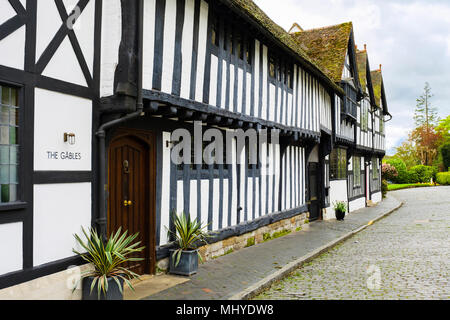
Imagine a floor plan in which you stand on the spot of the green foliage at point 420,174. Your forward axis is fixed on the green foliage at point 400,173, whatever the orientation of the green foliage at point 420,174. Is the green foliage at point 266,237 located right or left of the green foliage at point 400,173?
left

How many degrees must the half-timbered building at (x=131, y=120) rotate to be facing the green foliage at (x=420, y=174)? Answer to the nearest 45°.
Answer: approximately 90° to its left

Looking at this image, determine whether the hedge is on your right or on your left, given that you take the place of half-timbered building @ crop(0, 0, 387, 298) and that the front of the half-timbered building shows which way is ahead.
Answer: on your left

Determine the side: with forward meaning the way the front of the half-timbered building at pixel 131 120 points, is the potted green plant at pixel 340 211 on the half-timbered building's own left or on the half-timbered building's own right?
on the half-timbered building's own left

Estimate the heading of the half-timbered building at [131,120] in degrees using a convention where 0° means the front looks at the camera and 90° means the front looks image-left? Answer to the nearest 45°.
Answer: approximately 315°

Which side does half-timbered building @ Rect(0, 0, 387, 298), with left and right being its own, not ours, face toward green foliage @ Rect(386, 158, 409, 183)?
left
